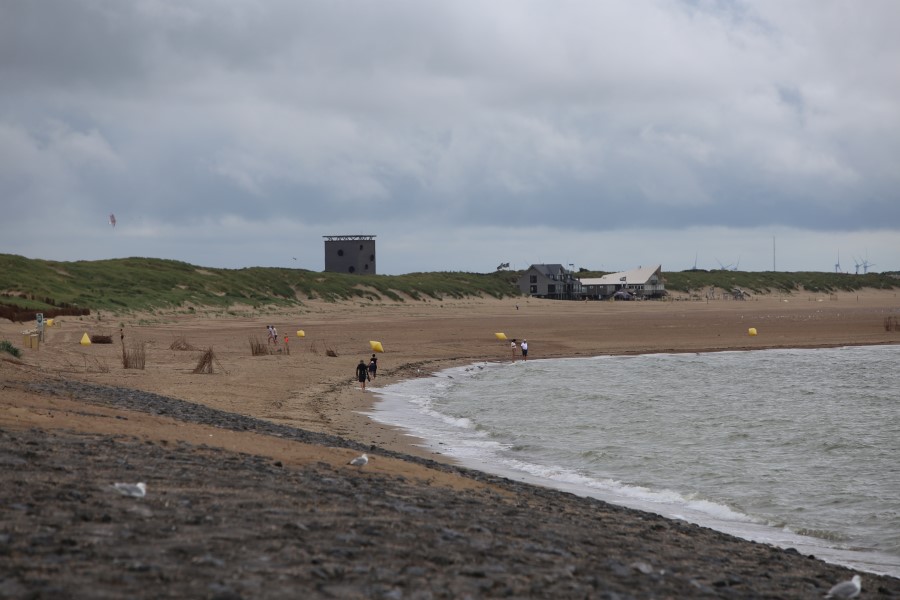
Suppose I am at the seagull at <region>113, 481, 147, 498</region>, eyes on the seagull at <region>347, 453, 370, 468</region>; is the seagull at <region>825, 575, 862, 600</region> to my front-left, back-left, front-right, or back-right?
front-right

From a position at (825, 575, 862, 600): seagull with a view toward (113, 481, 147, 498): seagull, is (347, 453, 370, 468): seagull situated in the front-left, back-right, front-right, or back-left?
front-right

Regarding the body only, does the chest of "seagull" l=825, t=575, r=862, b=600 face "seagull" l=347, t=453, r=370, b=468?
no

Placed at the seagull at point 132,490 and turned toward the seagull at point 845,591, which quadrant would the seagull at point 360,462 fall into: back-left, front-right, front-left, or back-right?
front-left
